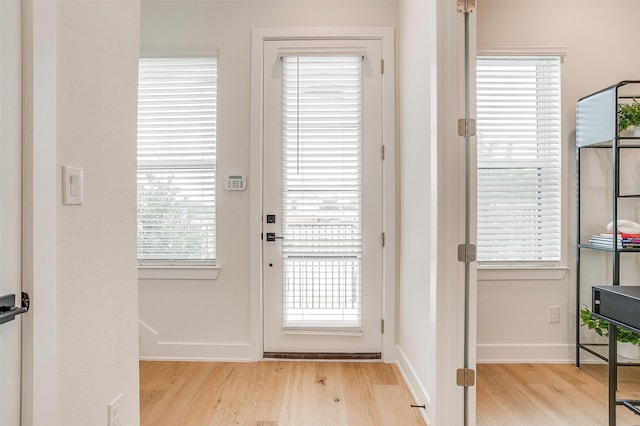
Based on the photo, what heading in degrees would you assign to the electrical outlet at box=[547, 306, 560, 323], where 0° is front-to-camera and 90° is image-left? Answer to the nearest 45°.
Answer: approximately 0°

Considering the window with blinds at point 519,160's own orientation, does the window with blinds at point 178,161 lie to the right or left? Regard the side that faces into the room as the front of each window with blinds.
on its right

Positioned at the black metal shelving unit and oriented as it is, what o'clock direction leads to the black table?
The black table is roughly at 12 o'clock from the black metal shelving unit.
